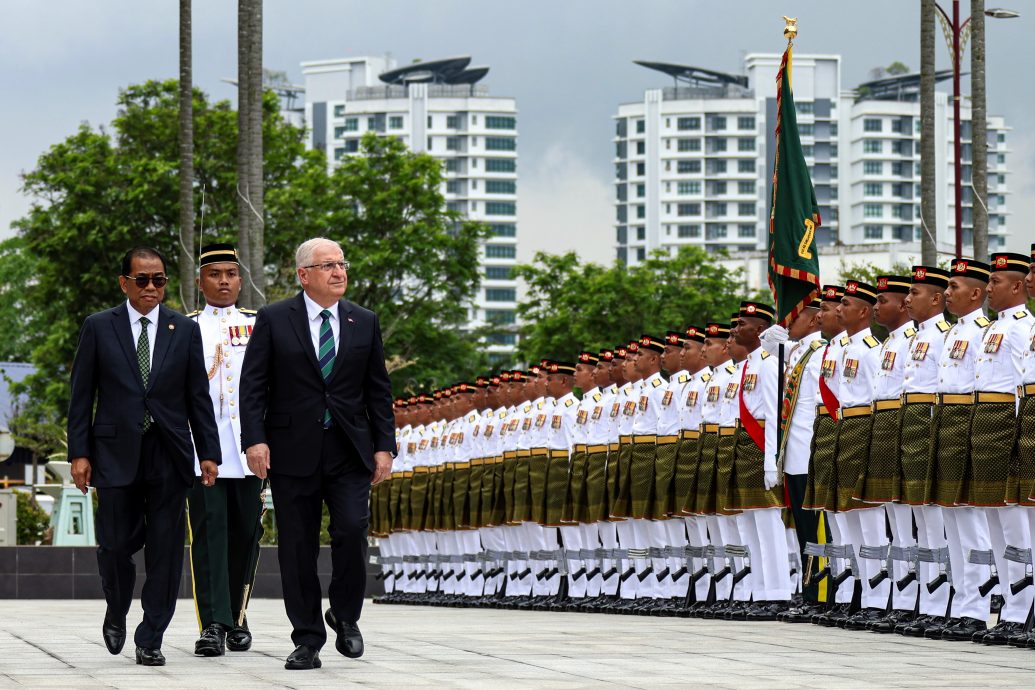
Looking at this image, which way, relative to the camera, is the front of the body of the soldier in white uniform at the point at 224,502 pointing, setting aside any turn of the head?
toward the camera

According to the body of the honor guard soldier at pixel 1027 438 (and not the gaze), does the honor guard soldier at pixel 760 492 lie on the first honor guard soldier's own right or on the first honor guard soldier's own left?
on the first honor guard soldier's own right

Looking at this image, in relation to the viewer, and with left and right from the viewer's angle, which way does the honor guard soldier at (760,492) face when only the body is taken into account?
facing the viewer and to the left of the viewer

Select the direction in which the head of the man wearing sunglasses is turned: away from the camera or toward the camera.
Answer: toward the camera

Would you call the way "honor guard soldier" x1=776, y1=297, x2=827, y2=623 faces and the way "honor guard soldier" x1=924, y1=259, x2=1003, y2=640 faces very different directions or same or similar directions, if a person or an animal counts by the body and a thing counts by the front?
same or similar directions

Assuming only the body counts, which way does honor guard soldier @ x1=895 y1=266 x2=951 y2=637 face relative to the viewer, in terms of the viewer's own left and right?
facing to the left of the viewer

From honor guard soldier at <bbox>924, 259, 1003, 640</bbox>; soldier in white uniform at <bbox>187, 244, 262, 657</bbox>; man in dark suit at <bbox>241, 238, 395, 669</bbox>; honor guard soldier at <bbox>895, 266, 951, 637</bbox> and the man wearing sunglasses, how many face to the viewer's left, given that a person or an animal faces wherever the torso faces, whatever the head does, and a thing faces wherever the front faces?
2

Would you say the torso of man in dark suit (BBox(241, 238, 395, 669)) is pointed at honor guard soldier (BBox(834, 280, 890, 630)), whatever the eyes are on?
no

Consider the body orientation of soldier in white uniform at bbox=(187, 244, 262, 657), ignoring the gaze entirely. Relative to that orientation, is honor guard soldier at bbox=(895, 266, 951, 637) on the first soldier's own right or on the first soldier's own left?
on the first soldier's own left

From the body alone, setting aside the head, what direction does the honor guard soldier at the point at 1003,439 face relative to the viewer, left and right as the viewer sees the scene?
facing to the left of the viewer

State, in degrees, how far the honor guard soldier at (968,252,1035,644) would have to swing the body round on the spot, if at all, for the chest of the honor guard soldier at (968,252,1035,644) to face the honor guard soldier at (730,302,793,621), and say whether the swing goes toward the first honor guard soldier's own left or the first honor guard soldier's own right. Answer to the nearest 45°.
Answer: approximately 45° to the first honor guard soldier's own right

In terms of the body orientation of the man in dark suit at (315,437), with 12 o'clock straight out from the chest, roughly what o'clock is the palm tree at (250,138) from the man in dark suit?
The palm tree is roughly at 6 o'clock from the man in dark suit.

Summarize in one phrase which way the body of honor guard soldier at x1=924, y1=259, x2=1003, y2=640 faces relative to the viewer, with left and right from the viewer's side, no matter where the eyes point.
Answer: facing to the left of the viewer

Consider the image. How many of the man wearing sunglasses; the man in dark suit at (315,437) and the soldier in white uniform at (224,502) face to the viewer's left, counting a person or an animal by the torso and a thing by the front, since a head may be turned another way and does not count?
0

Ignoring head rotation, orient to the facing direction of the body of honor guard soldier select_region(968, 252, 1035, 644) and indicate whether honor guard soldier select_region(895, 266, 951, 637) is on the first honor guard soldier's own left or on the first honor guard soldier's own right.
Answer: on the first honor guard soldier's own right
